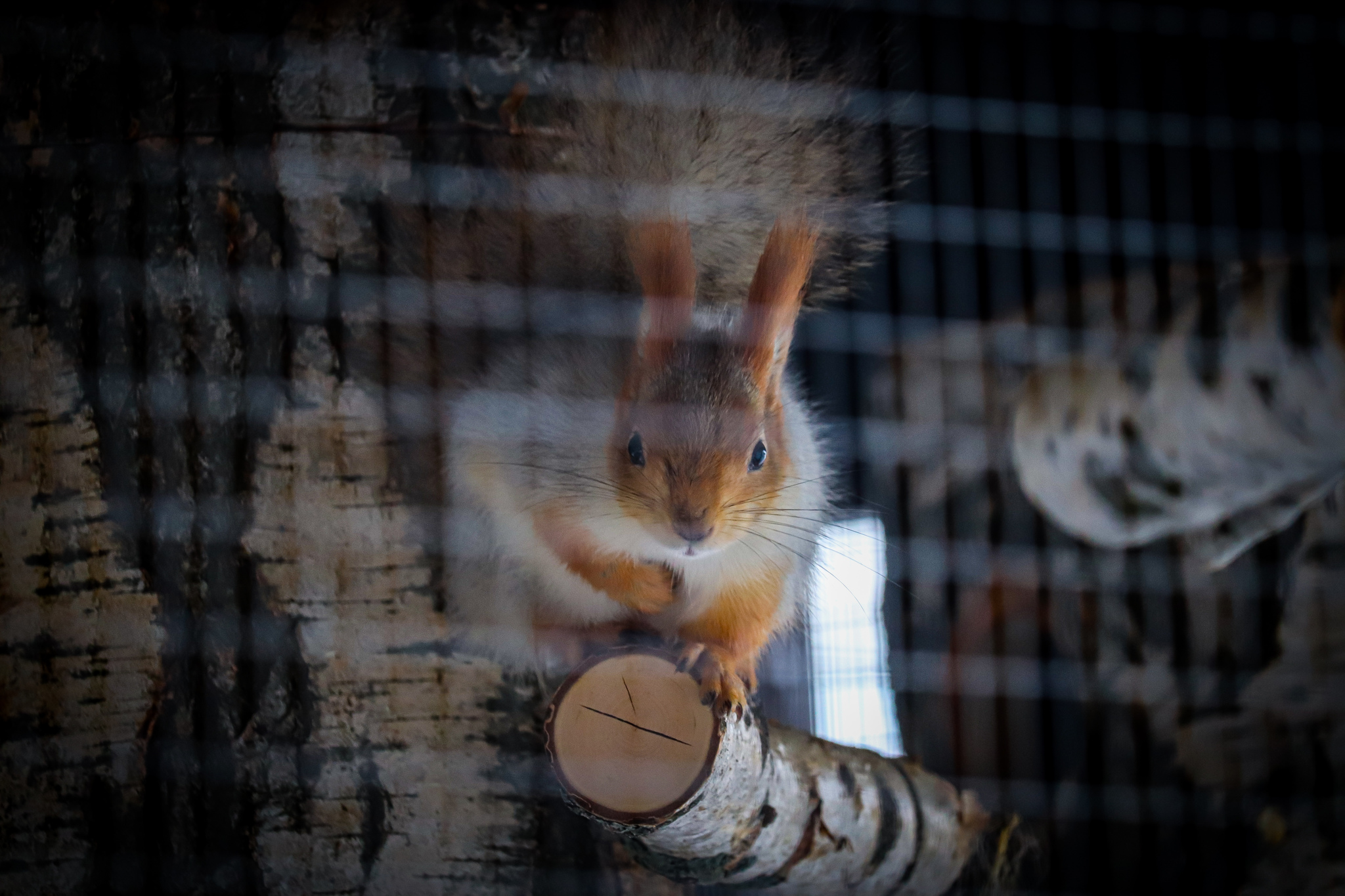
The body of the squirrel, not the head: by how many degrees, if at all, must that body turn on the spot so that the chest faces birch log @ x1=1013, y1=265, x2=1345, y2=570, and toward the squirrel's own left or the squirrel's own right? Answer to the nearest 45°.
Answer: approximately 135° to the squirrel's own left

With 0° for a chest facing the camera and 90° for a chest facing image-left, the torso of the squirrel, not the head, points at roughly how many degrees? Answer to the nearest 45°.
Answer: approximately 0°
